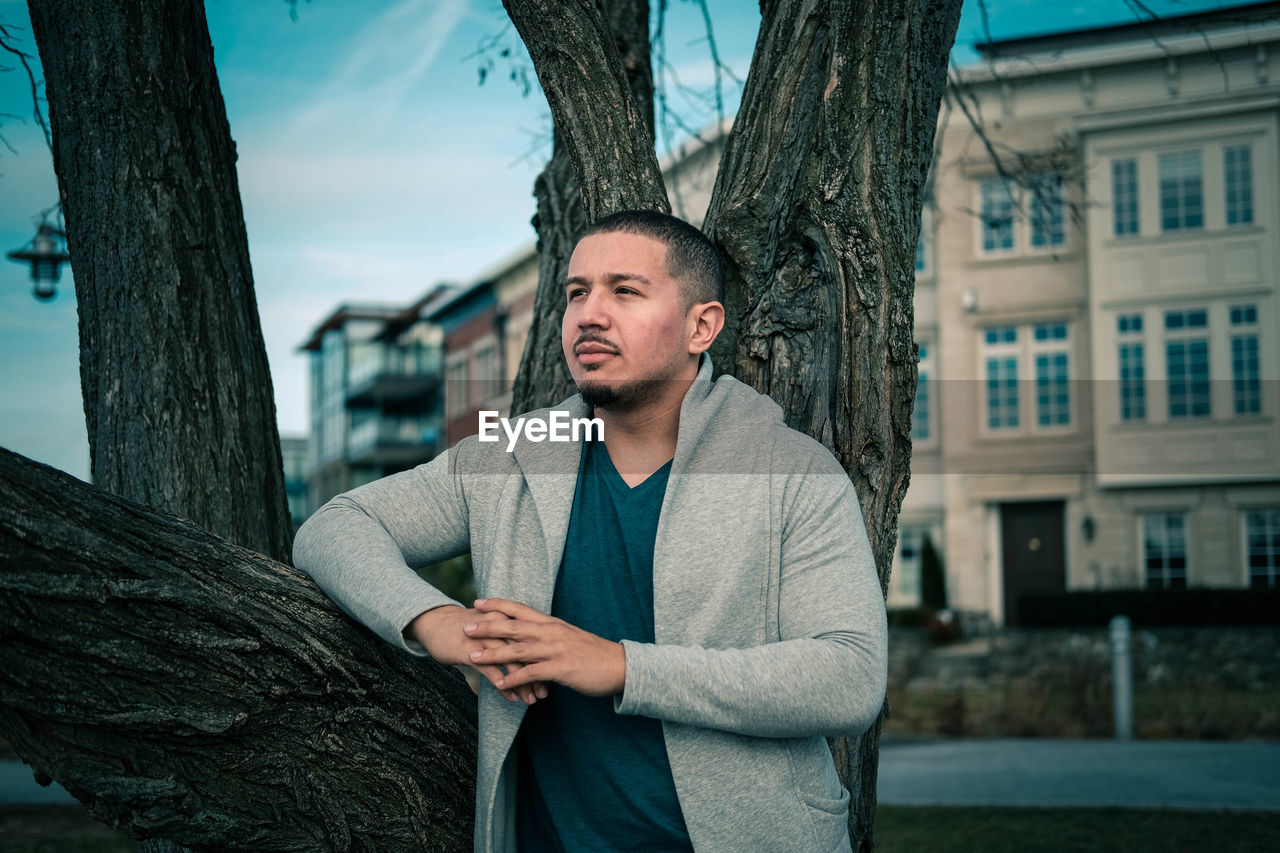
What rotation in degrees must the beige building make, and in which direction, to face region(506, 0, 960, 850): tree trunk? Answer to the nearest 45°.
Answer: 0° — it already faces it

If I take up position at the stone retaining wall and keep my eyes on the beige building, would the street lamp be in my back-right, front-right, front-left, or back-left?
back-left

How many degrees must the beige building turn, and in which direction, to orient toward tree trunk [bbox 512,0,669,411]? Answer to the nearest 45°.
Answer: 0° — it already faces it

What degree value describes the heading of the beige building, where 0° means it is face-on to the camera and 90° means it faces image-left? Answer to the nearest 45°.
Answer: approximately 0°

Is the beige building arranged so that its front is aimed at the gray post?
yes

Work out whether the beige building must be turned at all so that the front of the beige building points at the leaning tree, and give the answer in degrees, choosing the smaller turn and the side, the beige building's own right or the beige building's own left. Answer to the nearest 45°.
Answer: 0° — it already faces it

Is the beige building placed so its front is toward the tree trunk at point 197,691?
yes
